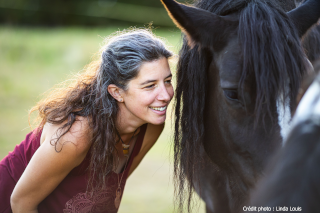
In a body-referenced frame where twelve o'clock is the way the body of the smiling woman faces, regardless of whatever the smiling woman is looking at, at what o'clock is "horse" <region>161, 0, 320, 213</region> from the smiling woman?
The horse is roughly at 12 o'clock from the smiling woman.

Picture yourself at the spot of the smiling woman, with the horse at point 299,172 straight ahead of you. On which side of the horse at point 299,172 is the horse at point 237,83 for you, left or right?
left

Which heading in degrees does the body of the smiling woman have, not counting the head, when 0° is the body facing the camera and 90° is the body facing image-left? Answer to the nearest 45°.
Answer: approximately 315°

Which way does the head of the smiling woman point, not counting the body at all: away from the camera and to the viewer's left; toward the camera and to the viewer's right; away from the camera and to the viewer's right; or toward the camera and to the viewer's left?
toward the camera and to the viewer's right

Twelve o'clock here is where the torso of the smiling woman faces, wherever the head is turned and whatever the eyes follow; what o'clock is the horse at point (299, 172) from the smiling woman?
The horse is roughly at 1 o'clock from the smiling woman.
